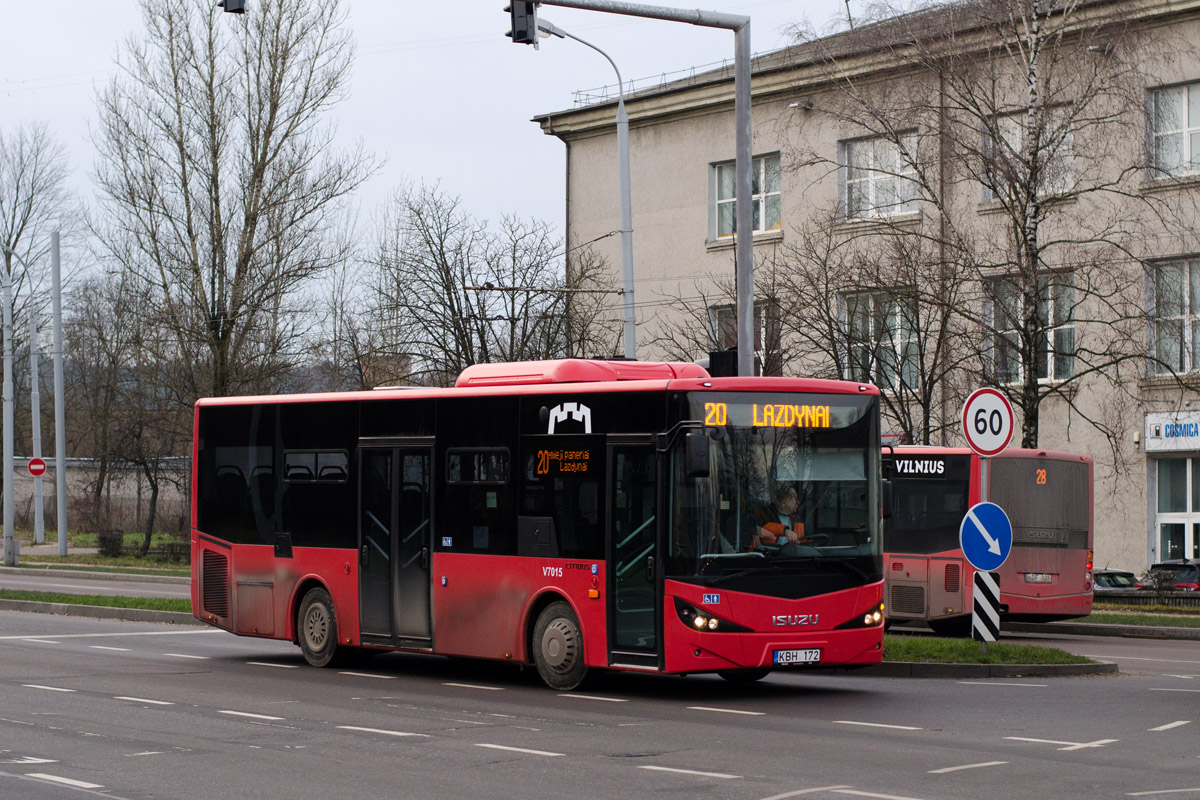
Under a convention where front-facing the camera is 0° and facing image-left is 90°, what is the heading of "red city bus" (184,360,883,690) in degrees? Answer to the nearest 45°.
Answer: approximately 315°

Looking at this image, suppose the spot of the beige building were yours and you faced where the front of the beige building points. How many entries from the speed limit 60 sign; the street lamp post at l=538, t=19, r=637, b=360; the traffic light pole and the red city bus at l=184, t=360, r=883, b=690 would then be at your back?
0

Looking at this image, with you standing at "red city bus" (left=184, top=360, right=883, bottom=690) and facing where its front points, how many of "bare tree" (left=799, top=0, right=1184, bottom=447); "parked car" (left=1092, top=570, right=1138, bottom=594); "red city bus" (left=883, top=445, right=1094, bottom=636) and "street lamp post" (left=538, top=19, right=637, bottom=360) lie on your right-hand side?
0

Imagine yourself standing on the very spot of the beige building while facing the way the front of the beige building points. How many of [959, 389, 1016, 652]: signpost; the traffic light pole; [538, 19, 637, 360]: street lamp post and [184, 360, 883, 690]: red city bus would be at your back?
0

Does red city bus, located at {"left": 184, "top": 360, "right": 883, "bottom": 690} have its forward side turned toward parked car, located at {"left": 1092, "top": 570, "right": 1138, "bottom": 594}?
no

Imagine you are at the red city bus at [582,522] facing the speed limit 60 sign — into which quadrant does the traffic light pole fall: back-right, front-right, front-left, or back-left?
front-left

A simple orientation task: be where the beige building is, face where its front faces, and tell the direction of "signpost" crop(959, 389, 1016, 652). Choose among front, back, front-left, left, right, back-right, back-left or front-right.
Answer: front-left

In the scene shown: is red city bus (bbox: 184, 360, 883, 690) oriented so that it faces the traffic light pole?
no

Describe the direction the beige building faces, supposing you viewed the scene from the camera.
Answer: facing the viewer and to the left of the viewer

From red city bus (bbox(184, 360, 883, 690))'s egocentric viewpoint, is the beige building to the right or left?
on its left

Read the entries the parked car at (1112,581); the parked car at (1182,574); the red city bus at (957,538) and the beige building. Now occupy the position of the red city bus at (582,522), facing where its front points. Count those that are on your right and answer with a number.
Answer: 0

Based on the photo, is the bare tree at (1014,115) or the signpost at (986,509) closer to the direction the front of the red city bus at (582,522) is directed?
the signpost

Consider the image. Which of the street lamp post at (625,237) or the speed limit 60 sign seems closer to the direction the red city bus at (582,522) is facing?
the speed limit 60 sign

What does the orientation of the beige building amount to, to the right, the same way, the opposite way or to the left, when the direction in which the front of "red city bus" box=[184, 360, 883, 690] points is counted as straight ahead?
to the right

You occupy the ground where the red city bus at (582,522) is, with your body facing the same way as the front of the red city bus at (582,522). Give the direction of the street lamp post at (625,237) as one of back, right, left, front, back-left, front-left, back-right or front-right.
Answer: back-left

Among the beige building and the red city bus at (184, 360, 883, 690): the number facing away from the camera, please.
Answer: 0
